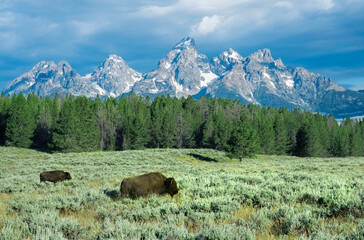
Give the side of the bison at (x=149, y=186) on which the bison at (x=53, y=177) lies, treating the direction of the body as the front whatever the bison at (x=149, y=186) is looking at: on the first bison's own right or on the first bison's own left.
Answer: on the first bison's own left

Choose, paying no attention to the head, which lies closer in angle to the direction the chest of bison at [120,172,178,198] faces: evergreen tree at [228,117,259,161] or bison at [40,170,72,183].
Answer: the evergreen tree

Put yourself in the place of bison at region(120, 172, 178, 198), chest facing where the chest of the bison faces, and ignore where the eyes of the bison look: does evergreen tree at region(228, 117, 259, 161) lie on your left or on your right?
on your left

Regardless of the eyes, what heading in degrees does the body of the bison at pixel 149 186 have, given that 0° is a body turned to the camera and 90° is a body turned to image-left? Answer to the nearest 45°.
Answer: approximately 270°
